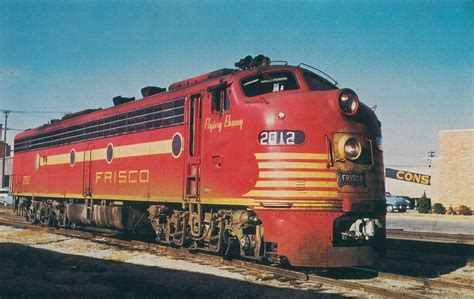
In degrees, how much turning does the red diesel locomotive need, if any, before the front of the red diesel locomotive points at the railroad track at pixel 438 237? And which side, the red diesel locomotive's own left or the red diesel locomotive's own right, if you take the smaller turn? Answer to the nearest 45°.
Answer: approximately 90° to the red diesel locomotive's own left

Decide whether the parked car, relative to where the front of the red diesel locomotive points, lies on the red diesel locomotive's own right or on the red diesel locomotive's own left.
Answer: on the red diesel locomotive's own left

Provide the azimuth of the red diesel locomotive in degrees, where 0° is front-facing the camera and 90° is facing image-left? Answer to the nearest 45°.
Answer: approximately 315°

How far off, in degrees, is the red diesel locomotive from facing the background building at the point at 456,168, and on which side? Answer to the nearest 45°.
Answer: approximately 90° to its left
